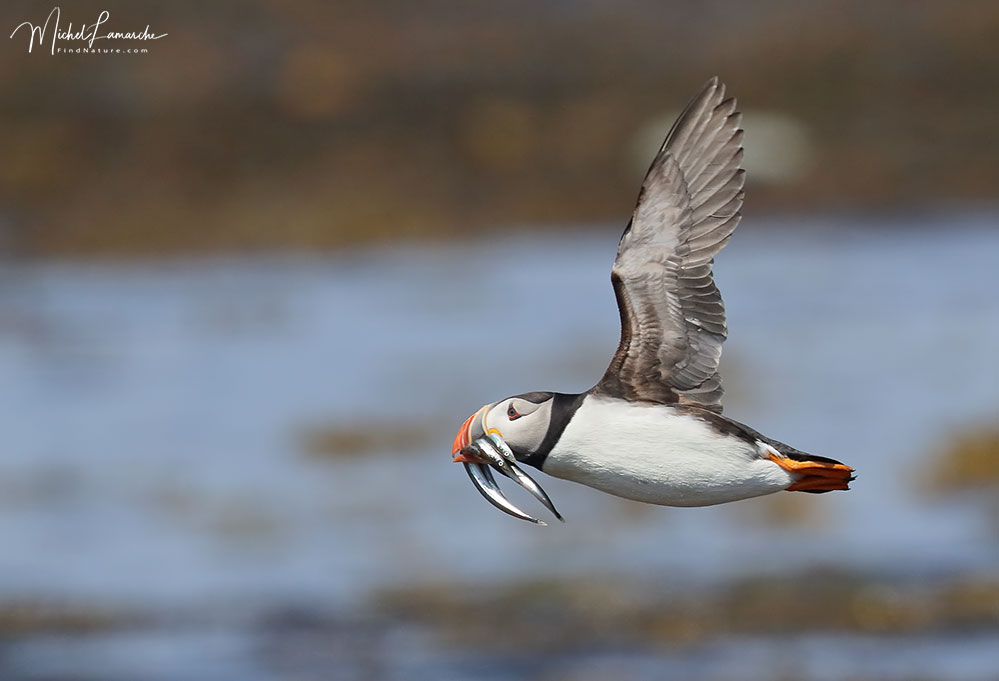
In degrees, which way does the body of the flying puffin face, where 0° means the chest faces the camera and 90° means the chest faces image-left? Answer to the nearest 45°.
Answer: approximately 90°
